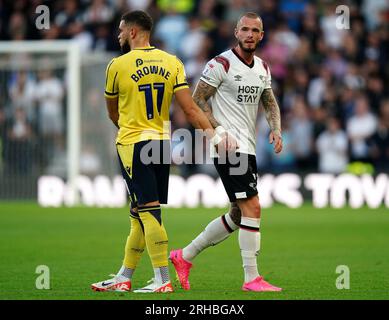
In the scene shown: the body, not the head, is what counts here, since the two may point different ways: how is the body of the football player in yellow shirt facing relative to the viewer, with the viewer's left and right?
facing away from the viewer and to the left of the viewer

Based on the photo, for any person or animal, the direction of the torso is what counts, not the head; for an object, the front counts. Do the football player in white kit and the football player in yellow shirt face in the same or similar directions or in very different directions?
very different directions

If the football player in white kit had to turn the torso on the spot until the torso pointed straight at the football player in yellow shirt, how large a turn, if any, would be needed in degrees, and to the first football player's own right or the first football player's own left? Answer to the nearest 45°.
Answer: approximately 90° to the first football player's own right

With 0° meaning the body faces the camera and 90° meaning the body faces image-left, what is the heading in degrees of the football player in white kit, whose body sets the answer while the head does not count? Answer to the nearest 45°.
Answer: approximately 315°

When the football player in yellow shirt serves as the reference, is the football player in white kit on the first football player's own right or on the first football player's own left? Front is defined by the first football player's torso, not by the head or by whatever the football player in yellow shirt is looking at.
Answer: on the first football player's own right
